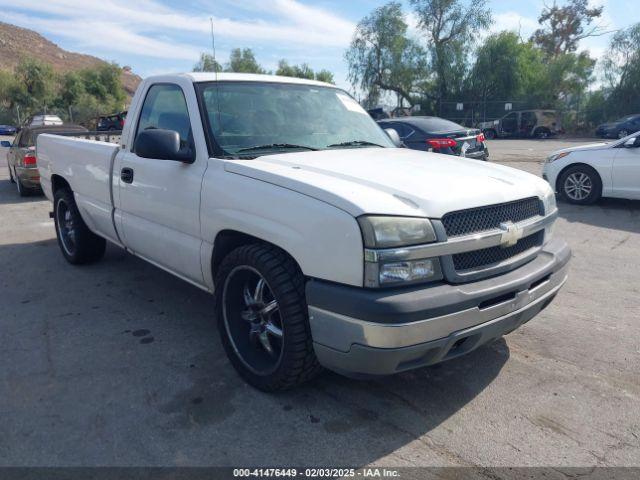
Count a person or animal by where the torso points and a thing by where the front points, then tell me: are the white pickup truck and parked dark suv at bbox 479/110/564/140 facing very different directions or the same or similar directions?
very different directions

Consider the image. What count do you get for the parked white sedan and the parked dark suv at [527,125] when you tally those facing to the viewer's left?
2

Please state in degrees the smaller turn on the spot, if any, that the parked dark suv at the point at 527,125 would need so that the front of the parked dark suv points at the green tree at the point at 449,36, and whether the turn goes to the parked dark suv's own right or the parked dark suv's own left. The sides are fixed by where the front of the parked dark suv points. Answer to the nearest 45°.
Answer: approximately 45° to the parked dark suv's own right

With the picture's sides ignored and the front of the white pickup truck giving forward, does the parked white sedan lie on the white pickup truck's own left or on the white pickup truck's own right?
on the white pickup truck's own left

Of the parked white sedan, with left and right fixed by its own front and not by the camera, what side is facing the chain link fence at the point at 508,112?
right

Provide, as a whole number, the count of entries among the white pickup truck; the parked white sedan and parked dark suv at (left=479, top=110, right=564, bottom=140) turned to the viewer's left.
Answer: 2

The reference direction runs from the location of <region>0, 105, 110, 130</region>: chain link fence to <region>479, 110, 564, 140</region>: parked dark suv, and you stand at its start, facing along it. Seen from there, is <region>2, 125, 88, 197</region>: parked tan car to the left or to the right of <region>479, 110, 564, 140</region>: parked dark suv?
right

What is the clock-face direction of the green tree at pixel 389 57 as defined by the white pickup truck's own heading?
The green tree is roughly at 8 o'clock from the white pickup truck.

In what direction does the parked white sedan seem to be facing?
to the viewer's left

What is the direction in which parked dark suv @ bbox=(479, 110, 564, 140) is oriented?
to the viewer's left

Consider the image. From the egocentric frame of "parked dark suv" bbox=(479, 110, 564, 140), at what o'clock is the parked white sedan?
The parked white sedan is roughly at 9 o'clock from the parked dark suv.

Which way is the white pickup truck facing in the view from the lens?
facing the viewer and to the right of the viewer

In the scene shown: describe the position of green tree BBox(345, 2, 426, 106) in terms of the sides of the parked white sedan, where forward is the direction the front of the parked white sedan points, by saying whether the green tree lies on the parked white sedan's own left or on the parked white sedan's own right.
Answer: on the parked white sedan's own right

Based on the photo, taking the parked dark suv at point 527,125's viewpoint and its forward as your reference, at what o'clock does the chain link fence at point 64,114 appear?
The chain link fence is roughly at 12 o'clock from the parked dark suv.

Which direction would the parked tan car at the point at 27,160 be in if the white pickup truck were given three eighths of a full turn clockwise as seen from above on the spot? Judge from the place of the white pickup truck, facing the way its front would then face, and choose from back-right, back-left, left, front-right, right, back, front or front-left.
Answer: front-right
